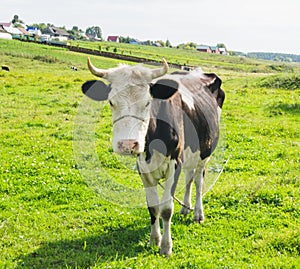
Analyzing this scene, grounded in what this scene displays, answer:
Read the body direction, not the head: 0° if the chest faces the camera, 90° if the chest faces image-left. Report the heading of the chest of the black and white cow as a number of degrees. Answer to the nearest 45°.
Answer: approximately 45°
